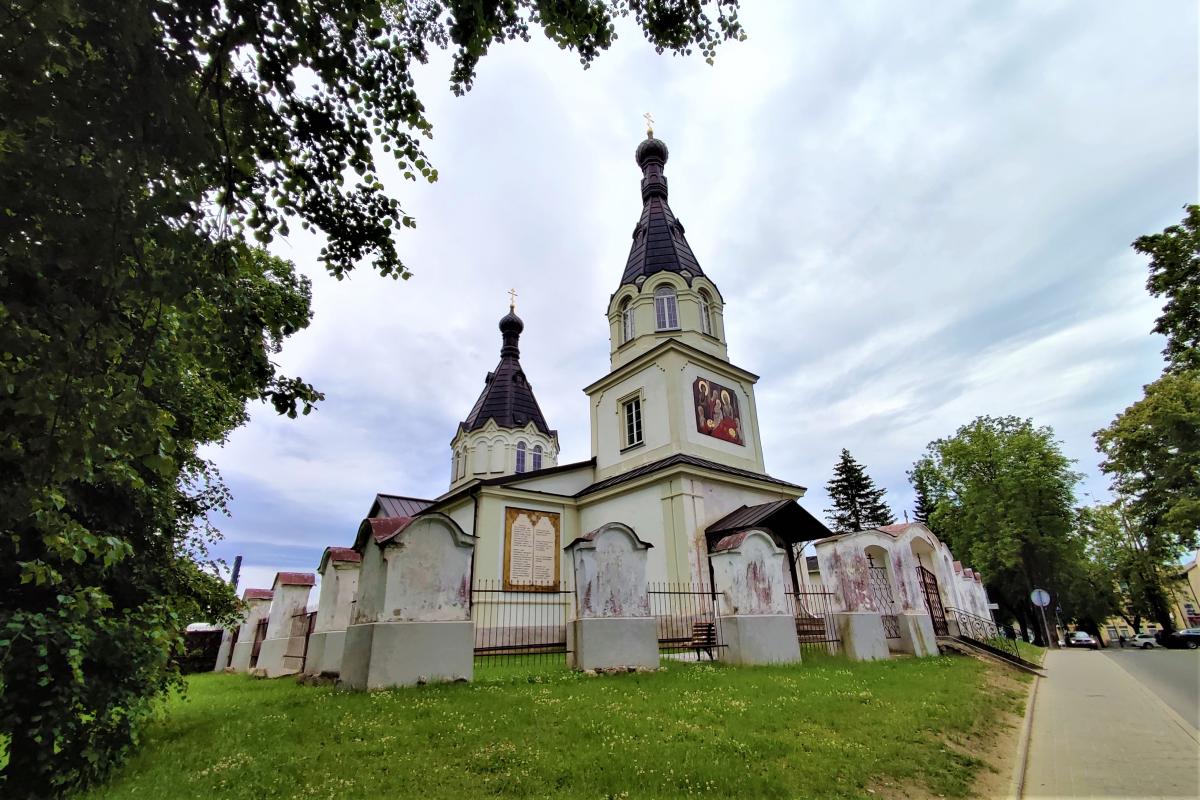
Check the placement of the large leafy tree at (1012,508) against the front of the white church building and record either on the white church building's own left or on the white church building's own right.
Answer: on the white church building's own left

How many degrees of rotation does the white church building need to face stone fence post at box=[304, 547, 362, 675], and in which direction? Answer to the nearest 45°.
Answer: approximately 90° to its right

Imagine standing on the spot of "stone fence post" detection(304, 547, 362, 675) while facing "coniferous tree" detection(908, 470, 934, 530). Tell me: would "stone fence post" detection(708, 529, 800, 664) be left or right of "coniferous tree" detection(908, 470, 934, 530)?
right

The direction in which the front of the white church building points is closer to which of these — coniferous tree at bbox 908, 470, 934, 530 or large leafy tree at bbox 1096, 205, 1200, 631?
the large leafy tree

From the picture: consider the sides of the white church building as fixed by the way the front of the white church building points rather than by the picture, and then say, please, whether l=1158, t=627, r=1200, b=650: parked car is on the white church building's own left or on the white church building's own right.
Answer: on the white church building's own left

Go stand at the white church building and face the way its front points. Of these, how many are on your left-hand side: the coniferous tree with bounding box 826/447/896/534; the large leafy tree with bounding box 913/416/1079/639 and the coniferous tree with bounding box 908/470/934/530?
3

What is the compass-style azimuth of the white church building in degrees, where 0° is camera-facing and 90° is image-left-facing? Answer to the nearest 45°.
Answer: approximately 315°

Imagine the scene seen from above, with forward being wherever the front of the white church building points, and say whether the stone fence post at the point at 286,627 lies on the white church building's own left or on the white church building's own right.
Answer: on the white church building's own right
